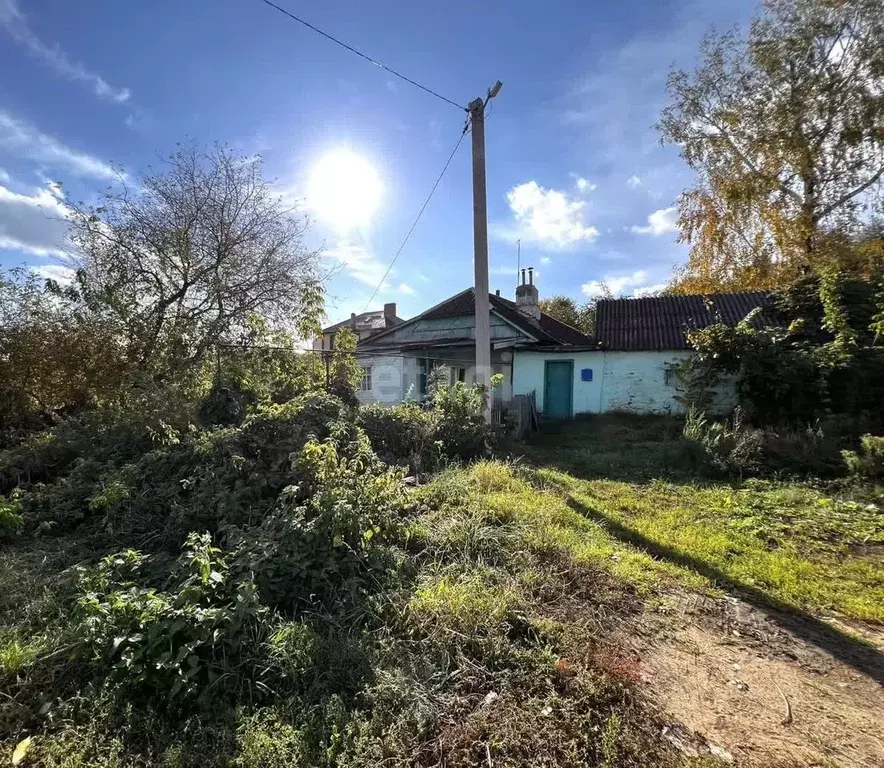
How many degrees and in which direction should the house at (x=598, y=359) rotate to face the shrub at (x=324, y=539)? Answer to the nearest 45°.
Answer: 0° — it already faces it

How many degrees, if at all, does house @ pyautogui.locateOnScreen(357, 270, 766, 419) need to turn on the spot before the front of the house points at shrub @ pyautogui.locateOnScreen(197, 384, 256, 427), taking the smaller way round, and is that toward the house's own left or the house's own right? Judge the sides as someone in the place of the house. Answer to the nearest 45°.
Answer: approximately 45° to the house's own right

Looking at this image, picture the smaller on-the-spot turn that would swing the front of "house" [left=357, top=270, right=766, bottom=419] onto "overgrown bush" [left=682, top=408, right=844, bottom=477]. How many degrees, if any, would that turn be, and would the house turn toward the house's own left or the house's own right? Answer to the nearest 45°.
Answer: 0° — it already faces it

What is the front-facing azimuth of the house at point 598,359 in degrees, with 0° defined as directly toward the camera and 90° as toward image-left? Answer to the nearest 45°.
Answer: approximately 0°

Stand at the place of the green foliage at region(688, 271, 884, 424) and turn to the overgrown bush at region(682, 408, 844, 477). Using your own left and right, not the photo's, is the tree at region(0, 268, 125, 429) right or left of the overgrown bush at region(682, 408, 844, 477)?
right

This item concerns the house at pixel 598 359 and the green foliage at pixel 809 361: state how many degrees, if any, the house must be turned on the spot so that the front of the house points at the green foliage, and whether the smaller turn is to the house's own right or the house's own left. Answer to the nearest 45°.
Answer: approximately 45° to the house's own left
